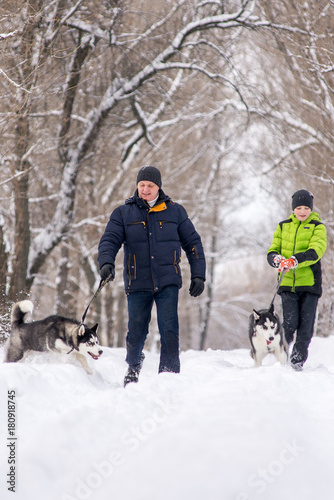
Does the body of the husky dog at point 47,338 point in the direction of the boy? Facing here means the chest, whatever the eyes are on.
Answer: yes

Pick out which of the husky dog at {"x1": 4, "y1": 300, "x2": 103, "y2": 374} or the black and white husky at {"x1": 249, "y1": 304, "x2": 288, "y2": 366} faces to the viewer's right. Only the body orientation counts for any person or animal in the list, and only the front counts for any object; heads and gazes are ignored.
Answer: the husky dog

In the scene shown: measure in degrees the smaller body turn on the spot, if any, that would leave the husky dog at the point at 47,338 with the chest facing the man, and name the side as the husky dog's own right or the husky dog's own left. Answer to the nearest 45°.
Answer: approximately 45° to the husky dog's own right

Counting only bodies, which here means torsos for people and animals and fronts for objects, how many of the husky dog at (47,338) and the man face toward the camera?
1

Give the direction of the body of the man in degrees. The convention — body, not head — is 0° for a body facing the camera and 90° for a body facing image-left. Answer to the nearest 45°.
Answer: approximately 0°

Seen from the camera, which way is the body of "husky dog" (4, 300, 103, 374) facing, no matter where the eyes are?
to the viewer's right

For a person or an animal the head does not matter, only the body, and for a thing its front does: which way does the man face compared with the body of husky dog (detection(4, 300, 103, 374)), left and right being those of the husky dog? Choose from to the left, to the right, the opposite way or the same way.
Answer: to the right

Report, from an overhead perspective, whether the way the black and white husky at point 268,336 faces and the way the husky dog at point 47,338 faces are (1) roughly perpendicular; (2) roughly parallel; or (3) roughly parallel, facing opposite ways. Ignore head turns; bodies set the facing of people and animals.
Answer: roughly perpendicular
